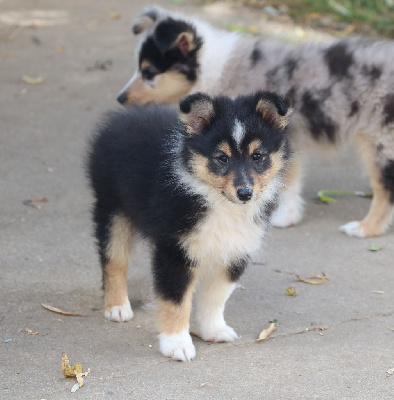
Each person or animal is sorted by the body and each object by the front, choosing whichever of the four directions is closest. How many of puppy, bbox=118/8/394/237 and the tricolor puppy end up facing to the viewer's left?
1

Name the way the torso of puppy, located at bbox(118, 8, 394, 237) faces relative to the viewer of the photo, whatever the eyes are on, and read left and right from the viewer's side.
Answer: facing to the left of the viewer

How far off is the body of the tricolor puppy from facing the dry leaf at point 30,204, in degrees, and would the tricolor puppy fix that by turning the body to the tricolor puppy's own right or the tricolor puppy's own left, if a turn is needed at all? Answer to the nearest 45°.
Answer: approximately 180°

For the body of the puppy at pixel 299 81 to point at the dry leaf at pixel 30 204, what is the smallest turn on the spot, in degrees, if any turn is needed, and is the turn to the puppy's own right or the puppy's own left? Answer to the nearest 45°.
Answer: approximately 45° to the puppy's own left

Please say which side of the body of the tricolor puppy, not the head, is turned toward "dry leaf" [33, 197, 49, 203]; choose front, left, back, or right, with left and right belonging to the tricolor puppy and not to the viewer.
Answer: back

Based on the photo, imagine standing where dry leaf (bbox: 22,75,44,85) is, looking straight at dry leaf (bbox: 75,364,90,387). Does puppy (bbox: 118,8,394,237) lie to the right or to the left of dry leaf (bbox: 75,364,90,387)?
left

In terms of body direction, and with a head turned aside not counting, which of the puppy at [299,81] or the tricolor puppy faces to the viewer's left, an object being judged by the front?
the puppy

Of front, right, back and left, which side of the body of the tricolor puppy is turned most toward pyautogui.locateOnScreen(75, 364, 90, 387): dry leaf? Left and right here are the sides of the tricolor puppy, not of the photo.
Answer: right

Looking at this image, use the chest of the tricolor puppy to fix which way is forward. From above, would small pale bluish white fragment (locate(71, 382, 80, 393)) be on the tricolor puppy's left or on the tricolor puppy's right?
on the tricolor puppy's right

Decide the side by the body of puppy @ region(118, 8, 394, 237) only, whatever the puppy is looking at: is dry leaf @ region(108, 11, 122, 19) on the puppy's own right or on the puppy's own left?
on the puppy's own right

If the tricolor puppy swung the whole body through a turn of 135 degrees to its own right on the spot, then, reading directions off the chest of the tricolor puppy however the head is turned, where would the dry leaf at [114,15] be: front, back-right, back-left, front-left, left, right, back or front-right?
right
